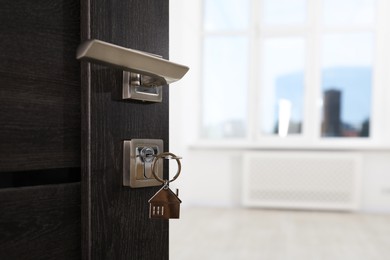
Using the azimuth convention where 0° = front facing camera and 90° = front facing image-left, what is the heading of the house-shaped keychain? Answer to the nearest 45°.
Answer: approximately 0°

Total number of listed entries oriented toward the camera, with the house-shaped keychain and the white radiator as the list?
2

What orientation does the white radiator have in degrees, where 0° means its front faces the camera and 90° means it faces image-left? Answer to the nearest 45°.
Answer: approximately 0°

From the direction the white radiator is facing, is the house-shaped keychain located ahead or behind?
ahead

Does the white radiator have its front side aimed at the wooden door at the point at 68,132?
yes
